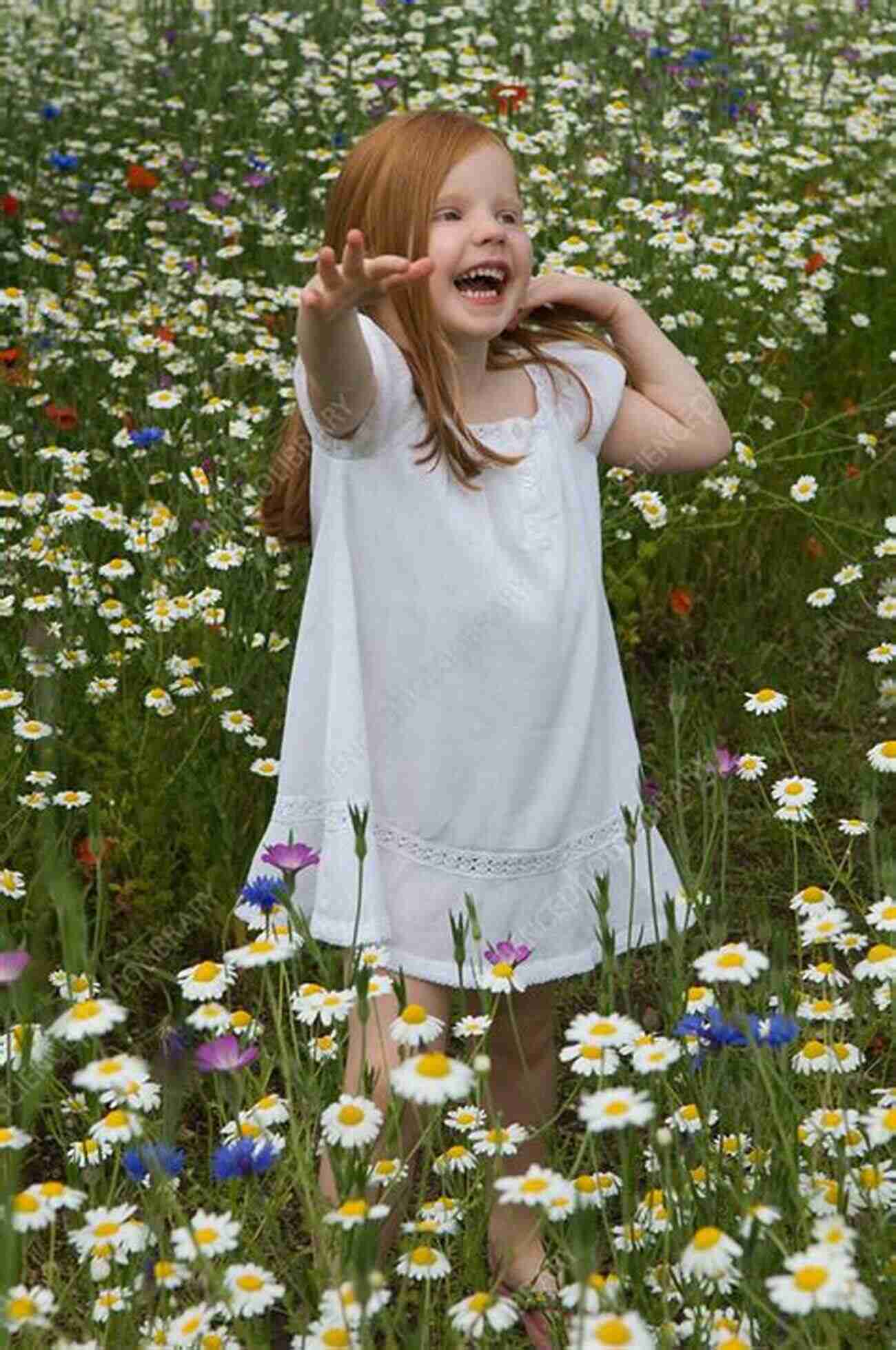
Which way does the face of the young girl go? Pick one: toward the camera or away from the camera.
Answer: toward the camera

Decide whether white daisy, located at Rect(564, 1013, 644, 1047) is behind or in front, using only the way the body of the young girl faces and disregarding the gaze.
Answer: in front

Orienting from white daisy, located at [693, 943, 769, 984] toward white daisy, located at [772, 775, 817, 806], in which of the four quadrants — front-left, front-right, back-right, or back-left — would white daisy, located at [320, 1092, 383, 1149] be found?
back-left

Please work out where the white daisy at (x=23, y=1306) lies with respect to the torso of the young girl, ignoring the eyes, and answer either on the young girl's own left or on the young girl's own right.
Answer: on the young girl's own right

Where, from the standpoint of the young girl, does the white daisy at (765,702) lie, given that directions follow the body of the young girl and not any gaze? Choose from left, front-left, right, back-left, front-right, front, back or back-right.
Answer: left

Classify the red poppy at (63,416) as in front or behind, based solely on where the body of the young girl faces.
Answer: behind

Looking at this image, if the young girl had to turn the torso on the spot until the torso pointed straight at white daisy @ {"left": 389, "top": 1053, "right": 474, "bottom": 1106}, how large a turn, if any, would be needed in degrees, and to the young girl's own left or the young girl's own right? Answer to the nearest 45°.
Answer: approximately 45° to the young girl's own right

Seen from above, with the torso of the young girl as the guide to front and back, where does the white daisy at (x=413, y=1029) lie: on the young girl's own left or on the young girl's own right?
on the young girl's own right

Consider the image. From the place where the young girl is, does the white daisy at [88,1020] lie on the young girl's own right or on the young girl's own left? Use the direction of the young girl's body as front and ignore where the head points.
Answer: on the young girl's own right

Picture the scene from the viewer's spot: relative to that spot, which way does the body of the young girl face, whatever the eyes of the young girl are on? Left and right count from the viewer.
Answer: facing the viewer and to the right of the viewer

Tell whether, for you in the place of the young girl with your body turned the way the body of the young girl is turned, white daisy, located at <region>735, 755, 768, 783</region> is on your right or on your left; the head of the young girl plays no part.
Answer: on your left

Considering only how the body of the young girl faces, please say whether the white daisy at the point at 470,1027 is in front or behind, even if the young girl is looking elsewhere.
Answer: in front

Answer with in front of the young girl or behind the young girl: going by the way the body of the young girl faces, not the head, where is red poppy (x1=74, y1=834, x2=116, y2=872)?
behind
